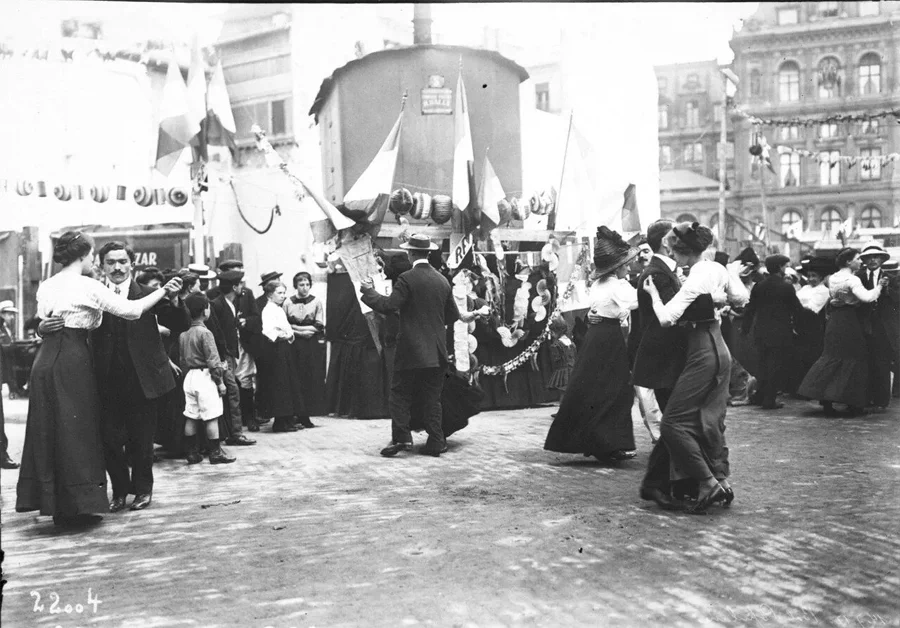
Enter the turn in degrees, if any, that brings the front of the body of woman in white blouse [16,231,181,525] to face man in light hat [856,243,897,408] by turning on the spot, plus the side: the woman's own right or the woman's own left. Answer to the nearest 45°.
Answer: approximately 45° to the woman's own right

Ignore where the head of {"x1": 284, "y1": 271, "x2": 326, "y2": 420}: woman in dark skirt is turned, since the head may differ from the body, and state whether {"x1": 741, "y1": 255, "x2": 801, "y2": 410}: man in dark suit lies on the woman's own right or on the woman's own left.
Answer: on the woman's own left

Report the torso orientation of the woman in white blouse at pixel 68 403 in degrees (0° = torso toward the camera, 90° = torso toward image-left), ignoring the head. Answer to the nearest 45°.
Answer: approximately 225°

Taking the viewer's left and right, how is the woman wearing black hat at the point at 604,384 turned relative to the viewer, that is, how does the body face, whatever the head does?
facing to the right of the viewer

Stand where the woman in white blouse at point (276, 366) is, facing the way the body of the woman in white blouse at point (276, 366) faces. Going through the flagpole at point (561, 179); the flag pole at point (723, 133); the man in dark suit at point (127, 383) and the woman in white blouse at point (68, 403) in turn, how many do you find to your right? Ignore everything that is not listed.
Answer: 2

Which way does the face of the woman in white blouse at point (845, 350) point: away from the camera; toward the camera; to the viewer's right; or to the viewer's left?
to the viewer's right

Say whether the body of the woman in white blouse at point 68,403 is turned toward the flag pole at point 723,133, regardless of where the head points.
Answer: yes

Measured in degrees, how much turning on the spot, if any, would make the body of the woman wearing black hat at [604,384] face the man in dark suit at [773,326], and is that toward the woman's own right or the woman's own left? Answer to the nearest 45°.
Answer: approximately 45° to the woman's own left

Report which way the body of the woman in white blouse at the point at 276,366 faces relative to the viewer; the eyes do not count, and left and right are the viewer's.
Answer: facing to the right of the viewer

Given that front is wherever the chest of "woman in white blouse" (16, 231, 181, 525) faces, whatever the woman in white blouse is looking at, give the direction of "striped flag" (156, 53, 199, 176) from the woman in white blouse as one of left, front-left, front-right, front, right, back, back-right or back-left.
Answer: front-left

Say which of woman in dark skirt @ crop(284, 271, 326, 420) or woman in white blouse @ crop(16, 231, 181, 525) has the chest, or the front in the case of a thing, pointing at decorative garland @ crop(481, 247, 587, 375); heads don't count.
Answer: the woman in white blouse

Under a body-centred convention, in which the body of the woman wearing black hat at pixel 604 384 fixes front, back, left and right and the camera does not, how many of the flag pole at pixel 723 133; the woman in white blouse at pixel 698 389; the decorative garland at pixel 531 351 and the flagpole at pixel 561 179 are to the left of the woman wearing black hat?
3
